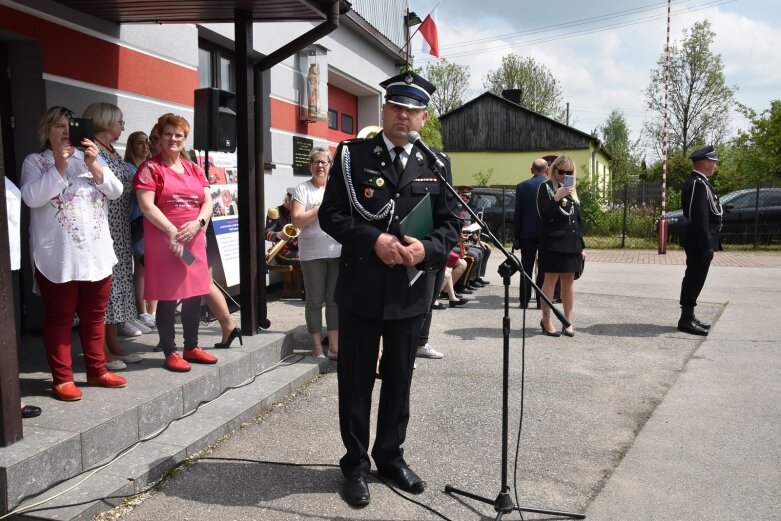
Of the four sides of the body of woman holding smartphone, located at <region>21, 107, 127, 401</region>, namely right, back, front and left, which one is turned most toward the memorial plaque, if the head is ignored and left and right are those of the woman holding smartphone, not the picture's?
left

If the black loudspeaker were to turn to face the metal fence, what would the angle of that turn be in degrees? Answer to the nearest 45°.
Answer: approximately 90° to its left

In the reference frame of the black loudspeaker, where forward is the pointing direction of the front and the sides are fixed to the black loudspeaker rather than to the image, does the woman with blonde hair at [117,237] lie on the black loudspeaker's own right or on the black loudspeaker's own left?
on the black loudspeaker's own right

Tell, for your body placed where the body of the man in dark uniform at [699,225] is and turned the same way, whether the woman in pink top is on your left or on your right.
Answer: on your right

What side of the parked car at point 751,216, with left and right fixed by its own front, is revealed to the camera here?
left

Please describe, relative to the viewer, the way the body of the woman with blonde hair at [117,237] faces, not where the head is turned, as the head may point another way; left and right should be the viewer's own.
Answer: facing to the right of the viewer

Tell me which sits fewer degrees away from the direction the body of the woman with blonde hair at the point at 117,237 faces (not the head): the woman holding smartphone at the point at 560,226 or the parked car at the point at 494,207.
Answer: the woman holding smartphone

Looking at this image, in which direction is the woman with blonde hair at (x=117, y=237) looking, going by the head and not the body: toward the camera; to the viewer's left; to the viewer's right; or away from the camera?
to the viewer's right

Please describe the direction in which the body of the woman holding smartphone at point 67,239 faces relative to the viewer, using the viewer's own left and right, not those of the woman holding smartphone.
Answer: facing the viewer and to the right of the viewer

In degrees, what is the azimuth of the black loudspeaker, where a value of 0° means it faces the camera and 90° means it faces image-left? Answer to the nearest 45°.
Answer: approximately 315°

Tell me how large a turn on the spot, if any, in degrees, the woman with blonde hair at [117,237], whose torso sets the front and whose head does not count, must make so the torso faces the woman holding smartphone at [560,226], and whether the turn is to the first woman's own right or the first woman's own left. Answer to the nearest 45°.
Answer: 0° — they already face them

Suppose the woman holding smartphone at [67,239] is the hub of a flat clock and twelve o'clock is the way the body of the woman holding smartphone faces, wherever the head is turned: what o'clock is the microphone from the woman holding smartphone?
The microphone is roughly at 12 o'clock from the woman holding smartphone.
